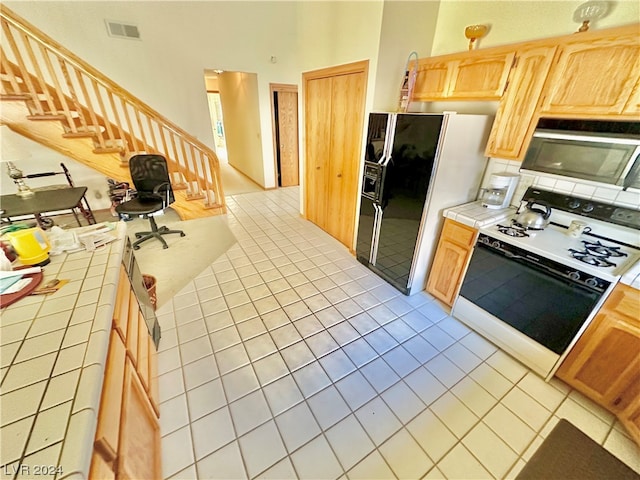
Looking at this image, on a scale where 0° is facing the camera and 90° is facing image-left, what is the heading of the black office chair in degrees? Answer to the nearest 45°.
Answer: approximately 45°

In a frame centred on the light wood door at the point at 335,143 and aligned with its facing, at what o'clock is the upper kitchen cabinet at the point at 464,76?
The upper kitchen cabinet is roughly at 9 o'clock from the light wood door.

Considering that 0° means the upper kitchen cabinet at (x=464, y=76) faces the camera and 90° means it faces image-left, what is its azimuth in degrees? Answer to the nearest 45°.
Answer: approximately 45°

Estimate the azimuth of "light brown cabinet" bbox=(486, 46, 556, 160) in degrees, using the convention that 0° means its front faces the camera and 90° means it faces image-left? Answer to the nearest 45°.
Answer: approximately 45°

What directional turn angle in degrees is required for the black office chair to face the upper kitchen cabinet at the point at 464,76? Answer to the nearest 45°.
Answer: approximately 90° to its left

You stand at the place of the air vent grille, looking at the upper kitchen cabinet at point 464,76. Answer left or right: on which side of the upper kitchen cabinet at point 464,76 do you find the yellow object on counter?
right

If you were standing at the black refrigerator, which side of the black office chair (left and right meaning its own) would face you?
left

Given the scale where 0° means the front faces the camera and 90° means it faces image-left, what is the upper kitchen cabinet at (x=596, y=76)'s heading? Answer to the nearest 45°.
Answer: approximately 45°

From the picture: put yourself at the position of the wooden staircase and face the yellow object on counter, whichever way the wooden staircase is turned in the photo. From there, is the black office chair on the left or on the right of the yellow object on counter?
left

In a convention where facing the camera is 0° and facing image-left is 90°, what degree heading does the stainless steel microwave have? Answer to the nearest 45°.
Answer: approximately 45°
